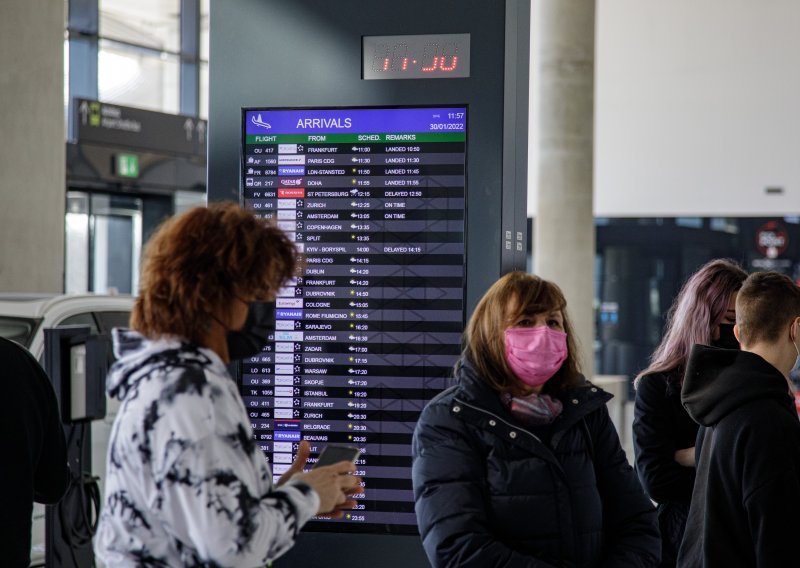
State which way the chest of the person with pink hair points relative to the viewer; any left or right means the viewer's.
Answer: facing to the right of the viewer

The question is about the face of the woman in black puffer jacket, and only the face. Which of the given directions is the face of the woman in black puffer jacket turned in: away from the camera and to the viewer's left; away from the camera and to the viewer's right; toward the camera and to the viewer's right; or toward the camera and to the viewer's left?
toward the camera and to the viewer's right

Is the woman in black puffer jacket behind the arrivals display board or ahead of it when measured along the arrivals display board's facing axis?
ahead

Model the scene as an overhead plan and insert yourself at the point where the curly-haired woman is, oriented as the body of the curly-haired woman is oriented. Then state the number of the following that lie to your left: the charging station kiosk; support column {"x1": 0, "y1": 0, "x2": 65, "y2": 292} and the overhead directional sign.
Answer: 3

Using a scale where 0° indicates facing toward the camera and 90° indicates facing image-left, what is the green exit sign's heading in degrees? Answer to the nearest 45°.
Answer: approximately 0°

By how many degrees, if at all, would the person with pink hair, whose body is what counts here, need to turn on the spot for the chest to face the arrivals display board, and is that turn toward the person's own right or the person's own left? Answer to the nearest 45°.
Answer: approximately 135° to the person's own right

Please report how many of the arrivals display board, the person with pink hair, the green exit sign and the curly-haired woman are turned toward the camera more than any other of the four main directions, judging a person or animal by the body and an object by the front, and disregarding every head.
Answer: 2
